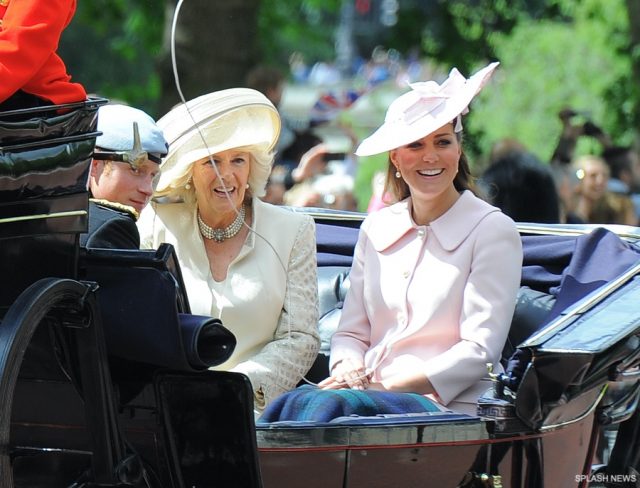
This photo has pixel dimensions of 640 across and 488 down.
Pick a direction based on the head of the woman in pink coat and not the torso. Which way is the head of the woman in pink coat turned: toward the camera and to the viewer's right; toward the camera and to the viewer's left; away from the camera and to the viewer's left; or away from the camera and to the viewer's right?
toward the camera and to the viewer's left

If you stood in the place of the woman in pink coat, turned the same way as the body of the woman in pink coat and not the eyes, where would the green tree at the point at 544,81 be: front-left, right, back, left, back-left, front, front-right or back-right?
back-right

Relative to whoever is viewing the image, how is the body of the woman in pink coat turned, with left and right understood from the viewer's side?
facing the viewer and to the left of the viewer

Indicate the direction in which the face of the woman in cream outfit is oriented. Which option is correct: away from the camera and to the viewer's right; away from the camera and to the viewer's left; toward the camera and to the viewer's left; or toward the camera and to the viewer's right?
toward the camera and to the viewer's right

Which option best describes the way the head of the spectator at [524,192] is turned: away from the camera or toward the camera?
away from the camera
